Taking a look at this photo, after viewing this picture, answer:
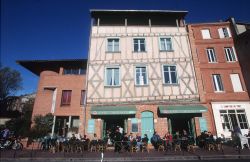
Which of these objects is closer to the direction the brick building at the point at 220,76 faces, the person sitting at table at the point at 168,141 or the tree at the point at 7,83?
the person sitting at table

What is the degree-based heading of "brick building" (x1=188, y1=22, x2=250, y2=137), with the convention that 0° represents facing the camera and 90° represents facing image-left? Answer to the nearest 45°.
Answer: approximately 0°

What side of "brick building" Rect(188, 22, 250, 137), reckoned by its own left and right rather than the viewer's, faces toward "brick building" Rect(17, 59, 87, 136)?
right

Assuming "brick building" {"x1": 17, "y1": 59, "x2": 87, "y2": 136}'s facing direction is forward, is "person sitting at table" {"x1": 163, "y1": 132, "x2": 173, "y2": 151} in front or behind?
in front

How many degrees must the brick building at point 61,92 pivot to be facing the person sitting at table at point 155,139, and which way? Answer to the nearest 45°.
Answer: approximately 45° to its left

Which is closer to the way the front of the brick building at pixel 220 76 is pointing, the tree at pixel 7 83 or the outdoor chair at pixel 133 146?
the outdoor chair

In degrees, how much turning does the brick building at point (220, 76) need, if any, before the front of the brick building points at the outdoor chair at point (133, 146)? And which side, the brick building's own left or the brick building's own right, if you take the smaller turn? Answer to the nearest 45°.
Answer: approximately 45° to the brick building's own right

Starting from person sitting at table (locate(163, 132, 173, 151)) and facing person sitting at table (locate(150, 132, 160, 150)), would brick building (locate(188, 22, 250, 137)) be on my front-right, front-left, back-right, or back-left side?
back-right

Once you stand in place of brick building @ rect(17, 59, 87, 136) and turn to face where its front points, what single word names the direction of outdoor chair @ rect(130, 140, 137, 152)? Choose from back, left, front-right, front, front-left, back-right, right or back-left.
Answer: front-left

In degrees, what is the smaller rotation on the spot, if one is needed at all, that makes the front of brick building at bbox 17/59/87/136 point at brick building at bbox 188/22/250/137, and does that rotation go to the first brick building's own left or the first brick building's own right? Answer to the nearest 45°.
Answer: approximately 45° to the first brick building's own left

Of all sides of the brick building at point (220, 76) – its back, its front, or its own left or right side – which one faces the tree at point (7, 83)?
right

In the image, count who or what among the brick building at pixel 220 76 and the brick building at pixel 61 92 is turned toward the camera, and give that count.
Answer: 2
